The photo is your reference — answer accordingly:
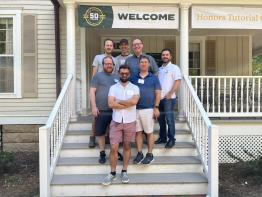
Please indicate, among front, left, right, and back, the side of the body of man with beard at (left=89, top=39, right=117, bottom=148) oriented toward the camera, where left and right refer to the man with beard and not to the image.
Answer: front

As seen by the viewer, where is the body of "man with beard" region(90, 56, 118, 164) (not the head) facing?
toward the camera

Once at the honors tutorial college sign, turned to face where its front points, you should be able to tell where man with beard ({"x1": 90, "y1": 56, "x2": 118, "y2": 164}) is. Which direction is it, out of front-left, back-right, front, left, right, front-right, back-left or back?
front-right

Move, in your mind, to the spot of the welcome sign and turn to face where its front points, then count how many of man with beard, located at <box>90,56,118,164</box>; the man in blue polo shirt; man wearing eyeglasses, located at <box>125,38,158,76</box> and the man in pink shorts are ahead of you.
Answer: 4

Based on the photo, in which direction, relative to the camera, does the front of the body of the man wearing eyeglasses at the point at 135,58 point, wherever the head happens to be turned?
toward the camera

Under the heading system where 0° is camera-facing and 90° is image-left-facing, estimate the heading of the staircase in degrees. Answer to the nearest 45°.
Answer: approximately 0°

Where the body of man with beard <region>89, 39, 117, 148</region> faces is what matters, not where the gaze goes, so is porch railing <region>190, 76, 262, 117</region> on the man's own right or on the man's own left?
on the man's own left

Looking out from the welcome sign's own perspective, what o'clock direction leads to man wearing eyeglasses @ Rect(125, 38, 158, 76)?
The man wearing eyeglasses is roughly at 12 o'clock from the welcome sign.

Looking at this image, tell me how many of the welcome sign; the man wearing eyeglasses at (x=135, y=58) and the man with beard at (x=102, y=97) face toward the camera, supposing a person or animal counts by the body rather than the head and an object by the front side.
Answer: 3

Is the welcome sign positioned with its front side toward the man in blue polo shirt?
yes

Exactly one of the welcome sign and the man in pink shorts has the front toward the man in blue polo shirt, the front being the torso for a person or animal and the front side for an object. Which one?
the welcome sign

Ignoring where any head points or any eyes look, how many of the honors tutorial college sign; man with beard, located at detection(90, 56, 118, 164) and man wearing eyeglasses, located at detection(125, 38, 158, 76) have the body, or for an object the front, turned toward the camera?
3

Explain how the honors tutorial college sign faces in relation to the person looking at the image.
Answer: facing the viewer
